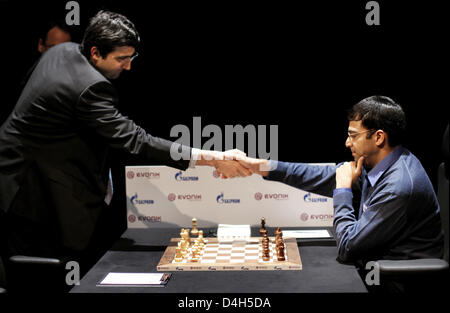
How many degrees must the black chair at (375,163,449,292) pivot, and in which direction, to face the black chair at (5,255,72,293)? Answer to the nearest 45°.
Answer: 0° — it already faces it

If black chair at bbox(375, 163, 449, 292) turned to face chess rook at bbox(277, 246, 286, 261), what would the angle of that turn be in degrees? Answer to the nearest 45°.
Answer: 0° — it already faces it

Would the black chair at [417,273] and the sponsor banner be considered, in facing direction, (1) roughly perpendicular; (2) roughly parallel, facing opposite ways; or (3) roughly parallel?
roughly perpendicular

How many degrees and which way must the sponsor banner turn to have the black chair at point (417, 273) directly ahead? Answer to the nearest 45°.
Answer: approximately 45° to its left

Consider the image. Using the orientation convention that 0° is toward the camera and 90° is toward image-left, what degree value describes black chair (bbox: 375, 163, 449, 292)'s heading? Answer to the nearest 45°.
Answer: approximately 90°

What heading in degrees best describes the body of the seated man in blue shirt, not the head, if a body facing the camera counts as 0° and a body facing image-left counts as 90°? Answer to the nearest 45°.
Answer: approximately 90°

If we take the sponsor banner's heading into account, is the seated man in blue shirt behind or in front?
in front

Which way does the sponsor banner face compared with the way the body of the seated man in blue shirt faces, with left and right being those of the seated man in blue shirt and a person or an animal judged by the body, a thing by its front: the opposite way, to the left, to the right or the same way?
to the left

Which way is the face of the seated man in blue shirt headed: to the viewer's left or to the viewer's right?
to the viewer's left

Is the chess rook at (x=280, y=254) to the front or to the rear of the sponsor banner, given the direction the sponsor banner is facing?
to the front
